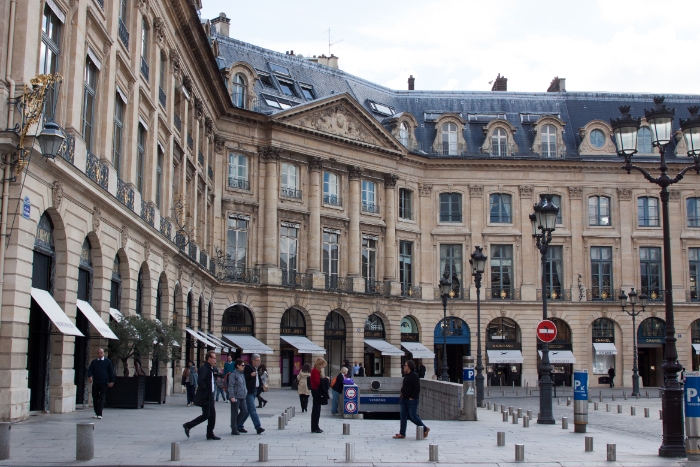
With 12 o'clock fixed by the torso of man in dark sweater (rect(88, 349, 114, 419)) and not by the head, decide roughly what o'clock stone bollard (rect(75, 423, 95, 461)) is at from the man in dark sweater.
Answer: The stone bollard is roughly at 12 o'clock from the man in dark sweater.

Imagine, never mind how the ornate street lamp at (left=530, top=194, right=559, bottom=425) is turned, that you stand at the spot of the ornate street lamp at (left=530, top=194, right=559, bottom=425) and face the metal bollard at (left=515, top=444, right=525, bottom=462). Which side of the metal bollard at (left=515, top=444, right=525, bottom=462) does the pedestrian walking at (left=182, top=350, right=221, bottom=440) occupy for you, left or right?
right

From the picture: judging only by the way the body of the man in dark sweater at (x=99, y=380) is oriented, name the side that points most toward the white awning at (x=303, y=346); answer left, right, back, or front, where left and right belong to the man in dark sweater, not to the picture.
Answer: back

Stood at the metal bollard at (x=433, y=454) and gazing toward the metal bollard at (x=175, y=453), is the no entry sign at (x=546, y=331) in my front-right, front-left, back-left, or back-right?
back-right

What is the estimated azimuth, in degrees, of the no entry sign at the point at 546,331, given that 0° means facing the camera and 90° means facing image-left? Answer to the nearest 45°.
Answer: approximately 0°

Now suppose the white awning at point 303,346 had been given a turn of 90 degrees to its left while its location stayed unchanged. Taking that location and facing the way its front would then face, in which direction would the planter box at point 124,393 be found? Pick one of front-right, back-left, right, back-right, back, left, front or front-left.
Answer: back-right
